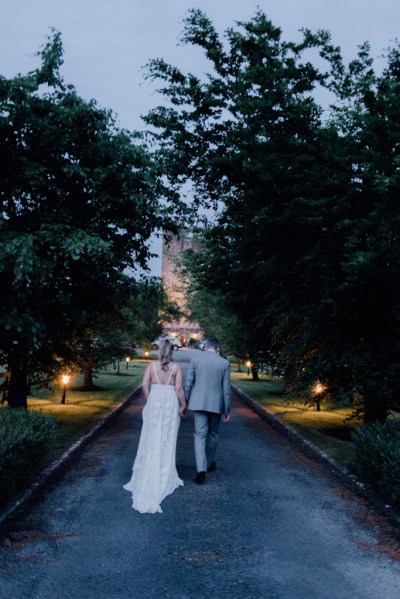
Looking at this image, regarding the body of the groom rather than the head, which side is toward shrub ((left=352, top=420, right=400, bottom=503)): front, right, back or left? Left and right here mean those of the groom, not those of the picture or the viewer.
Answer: right

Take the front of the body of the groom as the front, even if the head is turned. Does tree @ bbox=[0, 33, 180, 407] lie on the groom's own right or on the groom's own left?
on the groom's own left

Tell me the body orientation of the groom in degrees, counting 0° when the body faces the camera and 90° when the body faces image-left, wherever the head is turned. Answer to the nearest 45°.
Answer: approximately 180°

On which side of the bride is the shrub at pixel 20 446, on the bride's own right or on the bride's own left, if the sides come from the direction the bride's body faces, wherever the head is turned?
on the bride's own left

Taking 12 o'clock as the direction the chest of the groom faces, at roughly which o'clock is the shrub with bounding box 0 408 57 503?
The shrub is roughly at 8 o'clock from the groom.

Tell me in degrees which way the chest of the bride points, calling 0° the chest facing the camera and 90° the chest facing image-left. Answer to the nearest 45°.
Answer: approximately 180°

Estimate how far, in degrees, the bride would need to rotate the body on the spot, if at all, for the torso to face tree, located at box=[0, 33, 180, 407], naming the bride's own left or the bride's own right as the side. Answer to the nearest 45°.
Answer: approximately 45° to the bride's own left

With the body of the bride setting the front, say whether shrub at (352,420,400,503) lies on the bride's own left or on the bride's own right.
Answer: on the bride's own right

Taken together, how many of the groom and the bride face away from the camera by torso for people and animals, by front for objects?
2

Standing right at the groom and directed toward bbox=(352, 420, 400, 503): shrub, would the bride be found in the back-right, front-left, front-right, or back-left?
back-right
